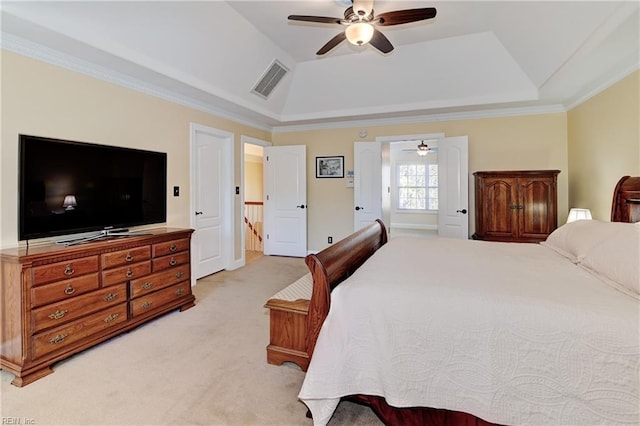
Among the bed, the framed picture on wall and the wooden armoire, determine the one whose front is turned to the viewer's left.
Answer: the bed

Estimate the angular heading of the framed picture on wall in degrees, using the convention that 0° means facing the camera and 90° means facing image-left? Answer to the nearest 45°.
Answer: approximately 0°

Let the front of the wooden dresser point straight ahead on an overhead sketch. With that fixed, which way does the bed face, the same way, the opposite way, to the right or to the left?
the opposite way

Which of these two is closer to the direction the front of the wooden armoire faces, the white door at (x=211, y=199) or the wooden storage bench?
the wooden storage bench

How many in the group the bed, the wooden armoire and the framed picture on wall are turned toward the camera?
2

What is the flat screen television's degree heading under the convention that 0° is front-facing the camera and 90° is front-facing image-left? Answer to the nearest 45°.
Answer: approximately 315°

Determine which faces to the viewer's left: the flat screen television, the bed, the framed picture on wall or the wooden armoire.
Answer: the bed

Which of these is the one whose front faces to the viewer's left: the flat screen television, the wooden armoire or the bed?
the bed

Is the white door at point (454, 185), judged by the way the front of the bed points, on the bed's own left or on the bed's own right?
on the bed's own right

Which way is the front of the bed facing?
to the viewer's left

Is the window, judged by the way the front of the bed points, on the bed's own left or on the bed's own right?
on the bed's own right
